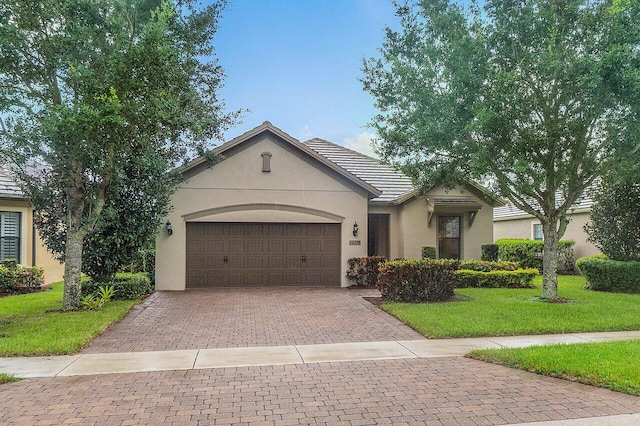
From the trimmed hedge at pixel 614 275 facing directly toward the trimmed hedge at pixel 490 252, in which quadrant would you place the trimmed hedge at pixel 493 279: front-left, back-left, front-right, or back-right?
front-left

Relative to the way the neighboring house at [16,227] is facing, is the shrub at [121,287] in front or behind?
in front

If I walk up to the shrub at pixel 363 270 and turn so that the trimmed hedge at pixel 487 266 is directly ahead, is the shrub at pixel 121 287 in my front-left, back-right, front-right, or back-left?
back-right

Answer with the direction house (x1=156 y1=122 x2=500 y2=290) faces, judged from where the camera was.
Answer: facing the viewer

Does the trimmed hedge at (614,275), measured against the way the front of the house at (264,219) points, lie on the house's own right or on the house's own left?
on the house's own left

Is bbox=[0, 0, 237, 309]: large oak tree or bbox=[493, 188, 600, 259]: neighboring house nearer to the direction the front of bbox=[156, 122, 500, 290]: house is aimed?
the large oak tree

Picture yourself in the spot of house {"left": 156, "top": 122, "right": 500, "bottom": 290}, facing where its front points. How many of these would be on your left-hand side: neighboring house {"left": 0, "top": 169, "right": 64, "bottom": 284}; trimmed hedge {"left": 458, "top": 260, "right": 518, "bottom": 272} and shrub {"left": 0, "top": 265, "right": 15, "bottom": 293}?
1

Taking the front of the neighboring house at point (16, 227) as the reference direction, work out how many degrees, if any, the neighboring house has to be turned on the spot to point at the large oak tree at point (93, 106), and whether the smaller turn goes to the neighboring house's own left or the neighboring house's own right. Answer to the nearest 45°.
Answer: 0° — it already faces it

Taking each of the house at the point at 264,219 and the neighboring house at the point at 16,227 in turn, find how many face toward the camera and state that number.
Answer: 2

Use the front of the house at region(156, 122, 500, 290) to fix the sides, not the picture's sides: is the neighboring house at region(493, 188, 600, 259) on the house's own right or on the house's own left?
on the house's own left

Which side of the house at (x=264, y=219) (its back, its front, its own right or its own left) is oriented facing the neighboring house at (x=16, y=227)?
right

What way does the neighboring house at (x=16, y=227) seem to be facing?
toward the camera
